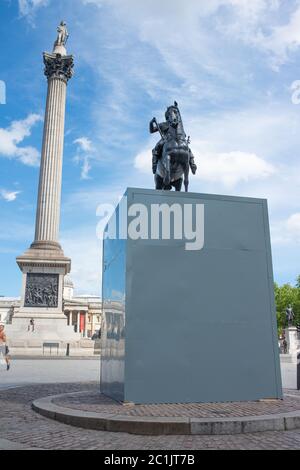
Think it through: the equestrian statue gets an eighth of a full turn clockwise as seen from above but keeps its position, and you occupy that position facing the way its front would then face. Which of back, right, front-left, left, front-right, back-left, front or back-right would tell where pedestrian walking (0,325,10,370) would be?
right

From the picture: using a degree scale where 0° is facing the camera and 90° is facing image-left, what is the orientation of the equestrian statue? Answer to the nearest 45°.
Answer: approximately 0°

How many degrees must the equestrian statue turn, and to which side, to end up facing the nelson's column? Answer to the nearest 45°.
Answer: approximately 180°
